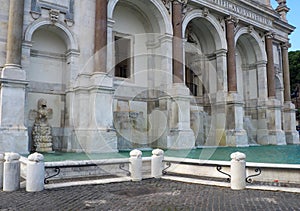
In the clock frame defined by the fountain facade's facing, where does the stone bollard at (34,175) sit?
The stone bollard is roughly at 2 o'clock from the fountain facade.

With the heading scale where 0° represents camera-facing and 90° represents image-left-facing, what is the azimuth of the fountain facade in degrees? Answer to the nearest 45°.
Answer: approximately 315°

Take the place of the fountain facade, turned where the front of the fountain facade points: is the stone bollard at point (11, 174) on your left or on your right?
on your right

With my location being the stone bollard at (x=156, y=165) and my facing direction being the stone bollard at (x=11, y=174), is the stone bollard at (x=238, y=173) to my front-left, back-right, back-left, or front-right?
back-left
